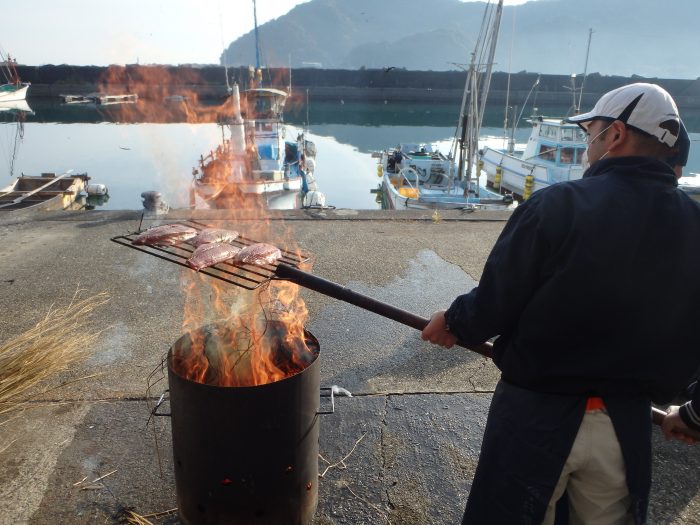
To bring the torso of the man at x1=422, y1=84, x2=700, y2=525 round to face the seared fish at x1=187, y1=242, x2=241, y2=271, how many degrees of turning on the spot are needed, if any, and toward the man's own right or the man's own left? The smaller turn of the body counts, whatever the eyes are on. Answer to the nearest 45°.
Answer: approximately 45° to the man's own left

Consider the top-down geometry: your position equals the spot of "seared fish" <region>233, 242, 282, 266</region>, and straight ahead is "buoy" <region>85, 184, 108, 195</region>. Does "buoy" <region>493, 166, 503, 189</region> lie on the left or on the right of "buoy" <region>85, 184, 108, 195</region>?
right

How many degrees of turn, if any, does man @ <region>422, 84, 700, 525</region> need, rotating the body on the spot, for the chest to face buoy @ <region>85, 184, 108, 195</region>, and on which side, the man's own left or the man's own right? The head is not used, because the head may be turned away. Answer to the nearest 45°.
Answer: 0° — they already face it

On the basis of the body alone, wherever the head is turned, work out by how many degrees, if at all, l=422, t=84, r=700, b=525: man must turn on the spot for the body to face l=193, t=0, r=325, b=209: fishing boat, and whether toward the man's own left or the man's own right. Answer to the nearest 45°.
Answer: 0° — they already face it

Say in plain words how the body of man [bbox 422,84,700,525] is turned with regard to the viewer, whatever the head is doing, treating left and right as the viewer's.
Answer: facing away from the viewer and to the left of the viewer

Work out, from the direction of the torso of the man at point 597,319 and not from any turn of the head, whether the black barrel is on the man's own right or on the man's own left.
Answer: on the man's own left

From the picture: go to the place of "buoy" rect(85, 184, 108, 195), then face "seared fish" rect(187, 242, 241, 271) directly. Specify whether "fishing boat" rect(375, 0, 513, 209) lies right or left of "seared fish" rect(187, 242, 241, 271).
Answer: left

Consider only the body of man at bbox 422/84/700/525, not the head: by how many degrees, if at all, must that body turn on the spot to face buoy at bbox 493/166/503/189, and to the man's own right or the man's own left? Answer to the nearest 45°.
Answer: approximately 45° to the man's own right
